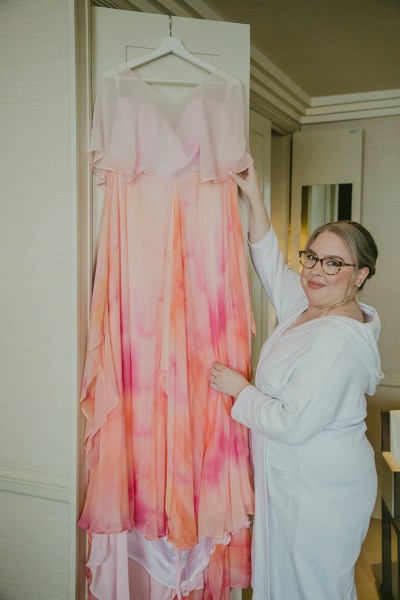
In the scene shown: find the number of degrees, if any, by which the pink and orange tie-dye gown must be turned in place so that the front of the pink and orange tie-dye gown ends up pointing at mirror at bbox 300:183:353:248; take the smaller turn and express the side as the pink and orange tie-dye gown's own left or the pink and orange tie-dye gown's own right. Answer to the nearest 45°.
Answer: approximately 135° to the pink and orange tie-dye gown's own left

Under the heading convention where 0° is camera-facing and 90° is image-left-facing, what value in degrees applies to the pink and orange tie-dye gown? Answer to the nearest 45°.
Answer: approximately 0°

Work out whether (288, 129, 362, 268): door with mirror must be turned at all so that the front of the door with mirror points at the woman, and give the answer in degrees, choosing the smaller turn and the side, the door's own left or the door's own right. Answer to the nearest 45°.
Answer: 0° — it already faces them

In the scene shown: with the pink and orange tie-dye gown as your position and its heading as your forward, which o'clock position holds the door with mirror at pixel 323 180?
The door with mirror is roughly at 7 o'clock from the pink and orange tie-dye gown.

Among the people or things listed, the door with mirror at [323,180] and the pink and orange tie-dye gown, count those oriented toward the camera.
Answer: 2

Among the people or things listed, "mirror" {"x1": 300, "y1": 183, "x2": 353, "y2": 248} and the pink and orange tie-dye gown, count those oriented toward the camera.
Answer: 2

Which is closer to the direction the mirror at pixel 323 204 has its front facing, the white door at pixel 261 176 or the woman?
the woman
